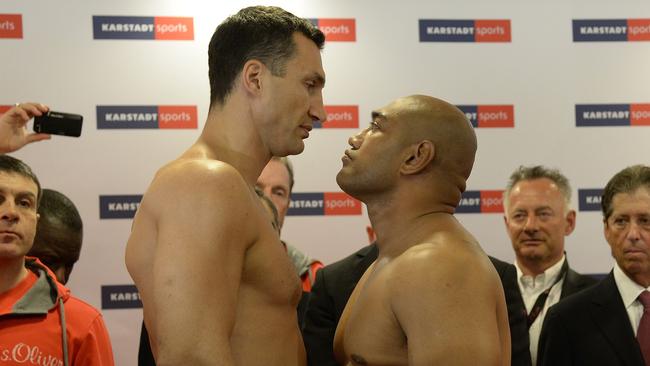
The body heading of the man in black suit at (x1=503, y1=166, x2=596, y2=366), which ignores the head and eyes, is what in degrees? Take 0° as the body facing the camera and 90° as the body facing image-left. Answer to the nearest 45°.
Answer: approximately 45°

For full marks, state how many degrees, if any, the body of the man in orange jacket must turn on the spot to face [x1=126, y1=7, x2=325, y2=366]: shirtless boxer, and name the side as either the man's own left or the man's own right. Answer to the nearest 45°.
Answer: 0° — they already face them

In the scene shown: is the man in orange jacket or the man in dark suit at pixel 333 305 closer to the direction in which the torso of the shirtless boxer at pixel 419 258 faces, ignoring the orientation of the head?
the man in orange jacket

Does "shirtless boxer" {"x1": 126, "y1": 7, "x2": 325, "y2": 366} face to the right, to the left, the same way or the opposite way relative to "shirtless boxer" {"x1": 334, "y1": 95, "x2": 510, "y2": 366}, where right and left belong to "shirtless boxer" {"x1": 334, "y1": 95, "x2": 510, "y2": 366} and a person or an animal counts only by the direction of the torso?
the opposite way

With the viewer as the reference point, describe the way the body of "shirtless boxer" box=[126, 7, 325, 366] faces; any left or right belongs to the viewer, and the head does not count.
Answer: facing to the right of the viewer

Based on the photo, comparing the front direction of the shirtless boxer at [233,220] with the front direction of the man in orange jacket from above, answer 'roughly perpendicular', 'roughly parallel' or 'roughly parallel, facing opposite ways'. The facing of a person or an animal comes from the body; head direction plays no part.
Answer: roughly perpendicular

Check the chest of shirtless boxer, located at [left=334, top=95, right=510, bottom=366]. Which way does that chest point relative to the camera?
to the viewer's left

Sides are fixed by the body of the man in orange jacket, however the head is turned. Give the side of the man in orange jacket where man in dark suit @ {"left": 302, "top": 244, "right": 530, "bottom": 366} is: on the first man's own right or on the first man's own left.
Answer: on the first man's own left

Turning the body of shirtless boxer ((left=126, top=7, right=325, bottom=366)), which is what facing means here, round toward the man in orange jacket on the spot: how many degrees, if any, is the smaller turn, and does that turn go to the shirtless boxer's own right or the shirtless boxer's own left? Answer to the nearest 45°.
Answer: approximately 135° to the shirtless boxer's own left

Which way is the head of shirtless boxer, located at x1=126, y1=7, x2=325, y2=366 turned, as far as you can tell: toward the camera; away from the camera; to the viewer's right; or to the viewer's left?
to the viewer's right
